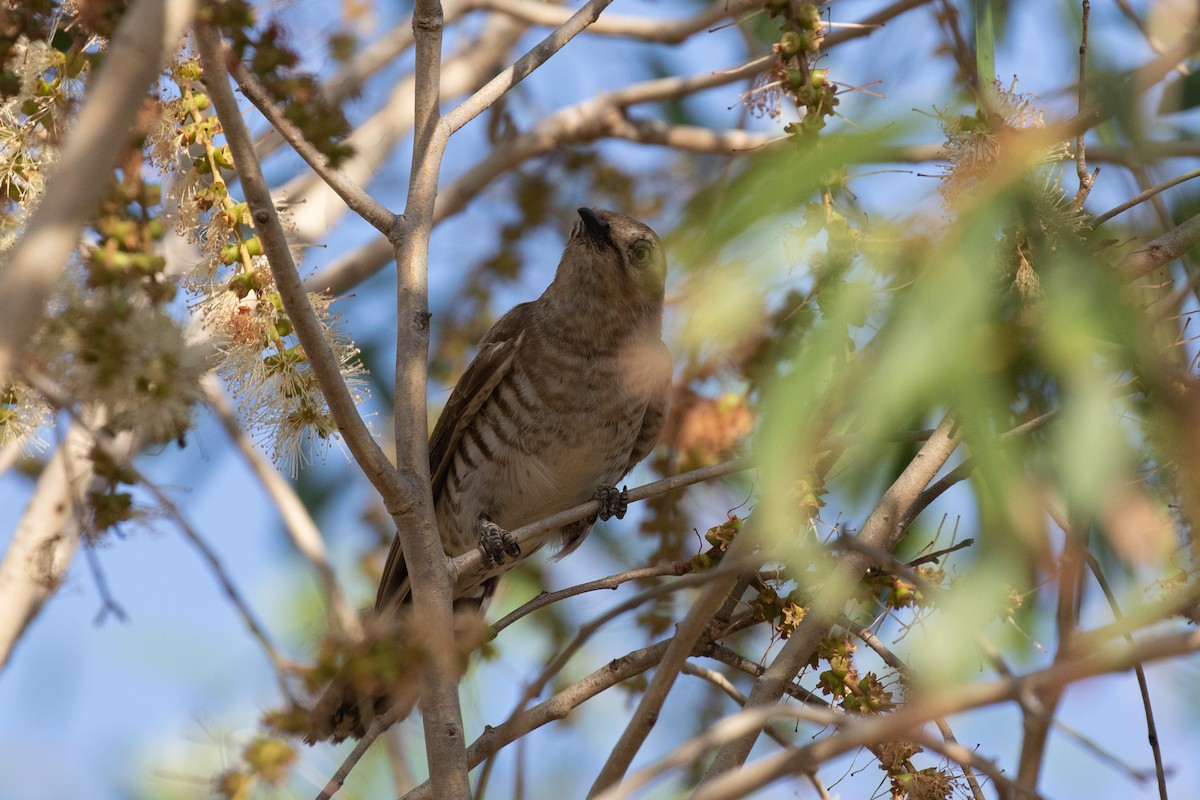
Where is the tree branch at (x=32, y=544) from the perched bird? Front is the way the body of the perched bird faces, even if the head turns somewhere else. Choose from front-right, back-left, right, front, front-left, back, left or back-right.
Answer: back-right

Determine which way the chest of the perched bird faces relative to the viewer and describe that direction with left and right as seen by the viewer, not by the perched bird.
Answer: facing the viewer and to the right of the viewer

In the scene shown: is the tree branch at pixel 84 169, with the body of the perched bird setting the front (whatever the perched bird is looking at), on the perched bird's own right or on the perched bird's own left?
on the perched bird's own right
